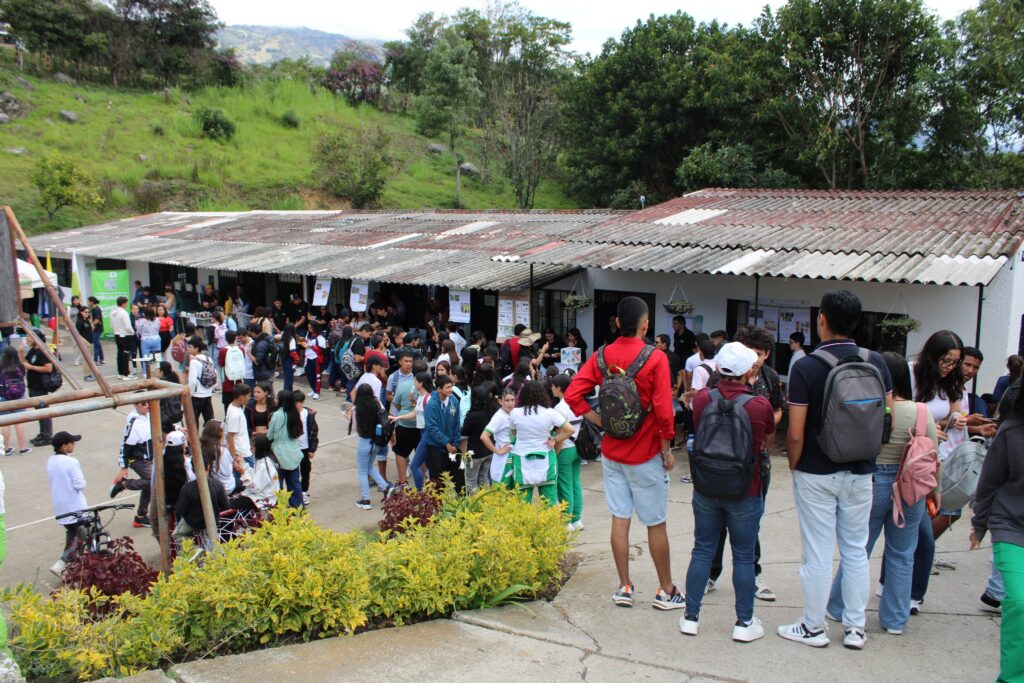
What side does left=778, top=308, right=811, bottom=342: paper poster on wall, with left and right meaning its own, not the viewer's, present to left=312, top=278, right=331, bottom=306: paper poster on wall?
right

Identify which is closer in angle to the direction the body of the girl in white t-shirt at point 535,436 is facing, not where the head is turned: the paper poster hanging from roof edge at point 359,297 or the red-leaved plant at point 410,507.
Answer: the paper poster hanging from roof edge

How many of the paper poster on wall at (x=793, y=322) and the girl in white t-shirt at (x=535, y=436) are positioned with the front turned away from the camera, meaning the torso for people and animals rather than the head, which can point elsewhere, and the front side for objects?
1

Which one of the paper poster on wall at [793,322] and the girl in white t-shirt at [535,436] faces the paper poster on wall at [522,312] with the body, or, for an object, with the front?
the girl in white t-shirt

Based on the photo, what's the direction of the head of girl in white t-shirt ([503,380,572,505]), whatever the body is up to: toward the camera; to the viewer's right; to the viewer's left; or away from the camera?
away from the camera

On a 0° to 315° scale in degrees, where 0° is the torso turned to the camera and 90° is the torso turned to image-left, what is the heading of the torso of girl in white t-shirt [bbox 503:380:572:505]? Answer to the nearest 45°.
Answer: approximately 180°

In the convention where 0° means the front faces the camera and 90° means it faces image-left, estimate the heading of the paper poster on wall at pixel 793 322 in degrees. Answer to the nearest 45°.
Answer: approximately 0°

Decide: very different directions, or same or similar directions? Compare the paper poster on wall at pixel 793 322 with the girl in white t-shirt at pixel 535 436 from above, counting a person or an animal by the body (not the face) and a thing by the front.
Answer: very different directions

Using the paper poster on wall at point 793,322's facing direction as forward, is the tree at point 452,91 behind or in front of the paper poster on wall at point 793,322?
behind

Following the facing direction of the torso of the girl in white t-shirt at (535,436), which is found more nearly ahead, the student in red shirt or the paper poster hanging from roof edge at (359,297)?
the paper poster hanging from roof edge

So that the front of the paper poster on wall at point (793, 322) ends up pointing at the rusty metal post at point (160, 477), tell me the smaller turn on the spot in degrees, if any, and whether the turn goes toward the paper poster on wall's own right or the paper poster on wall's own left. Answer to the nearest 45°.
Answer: approximately 45° to the paper poster on wall's own right
